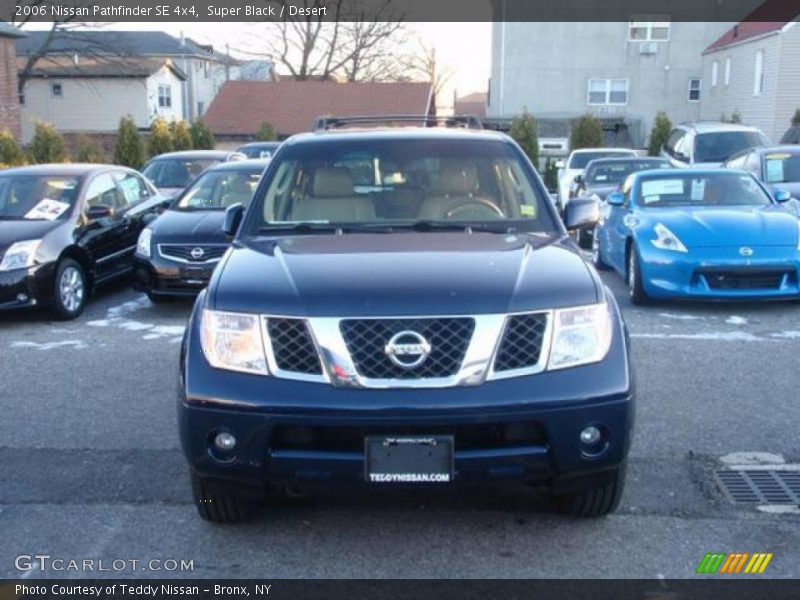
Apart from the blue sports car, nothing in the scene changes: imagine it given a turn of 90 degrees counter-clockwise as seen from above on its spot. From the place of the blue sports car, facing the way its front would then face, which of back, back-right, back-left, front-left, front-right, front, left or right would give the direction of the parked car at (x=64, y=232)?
back-left

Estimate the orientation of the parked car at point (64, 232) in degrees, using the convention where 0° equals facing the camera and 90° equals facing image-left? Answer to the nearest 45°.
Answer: approximately 45°

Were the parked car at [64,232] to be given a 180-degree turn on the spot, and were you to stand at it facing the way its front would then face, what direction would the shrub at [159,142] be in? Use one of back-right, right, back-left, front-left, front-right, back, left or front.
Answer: front-left

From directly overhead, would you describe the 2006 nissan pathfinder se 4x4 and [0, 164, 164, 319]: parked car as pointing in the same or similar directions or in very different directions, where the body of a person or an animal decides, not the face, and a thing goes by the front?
same or similar directions

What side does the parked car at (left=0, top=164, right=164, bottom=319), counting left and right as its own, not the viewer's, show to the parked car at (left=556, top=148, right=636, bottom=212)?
back

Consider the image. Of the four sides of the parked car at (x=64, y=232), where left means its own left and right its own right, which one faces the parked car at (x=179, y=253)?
left

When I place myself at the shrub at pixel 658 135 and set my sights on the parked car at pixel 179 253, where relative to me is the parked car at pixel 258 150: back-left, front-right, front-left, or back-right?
front-right

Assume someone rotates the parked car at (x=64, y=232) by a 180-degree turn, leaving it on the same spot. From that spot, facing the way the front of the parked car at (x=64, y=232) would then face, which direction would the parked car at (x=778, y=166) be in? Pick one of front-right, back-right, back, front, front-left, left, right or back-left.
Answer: front-right

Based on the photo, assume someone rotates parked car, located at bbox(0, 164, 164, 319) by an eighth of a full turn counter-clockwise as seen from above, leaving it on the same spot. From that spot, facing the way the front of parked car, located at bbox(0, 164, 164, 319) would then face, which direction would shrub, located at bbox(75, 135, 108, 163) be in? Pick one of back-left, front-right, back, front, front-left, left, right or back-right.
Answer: back

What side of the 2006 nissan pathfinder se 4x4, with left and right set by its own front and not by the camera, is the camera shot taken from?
front

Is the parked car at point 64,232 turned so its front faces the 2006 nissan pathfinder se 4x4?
no

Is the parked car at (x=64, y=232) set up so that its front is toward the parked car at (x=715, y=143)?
no

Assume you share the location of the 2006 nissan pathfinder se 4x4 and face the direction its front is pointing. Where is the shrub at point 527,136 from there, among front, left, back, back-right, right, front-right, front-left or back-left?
back

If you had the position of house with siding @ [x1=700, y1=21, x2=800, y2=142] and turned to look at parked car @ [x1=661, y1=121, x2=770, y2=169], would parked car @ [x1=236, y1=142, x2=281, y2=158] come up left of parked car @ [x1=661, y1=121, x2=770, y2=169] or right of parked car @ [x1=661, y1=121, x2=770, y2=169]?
right

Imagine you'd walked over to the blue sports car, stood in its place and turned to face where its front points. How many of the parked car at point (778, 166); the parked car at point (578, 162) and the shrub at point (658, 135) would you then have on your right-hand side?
0

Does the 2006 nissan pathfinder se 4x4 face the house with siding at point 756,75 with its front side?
no

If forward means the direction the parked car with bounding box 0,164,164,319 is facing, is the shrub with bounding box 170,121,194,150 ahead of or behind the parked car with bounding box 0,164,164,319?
behind

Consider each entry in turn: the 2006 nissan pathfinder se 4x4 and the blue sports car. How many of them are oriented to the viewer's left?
0

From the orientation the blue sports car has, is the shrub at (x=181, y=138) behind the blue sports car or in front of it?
behind

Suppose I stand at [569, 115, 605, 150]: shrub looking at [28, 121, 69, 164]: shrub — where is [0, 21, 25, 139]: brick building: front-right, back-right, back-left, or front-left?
front-right

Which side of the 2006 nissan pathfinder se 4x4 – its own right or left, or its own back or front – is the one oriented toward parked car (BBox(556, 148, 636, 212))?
back

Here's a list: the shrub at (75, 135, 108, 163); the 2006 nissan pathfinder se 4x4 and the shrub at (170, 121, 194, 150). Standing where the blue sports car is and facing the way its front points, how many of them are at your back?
2

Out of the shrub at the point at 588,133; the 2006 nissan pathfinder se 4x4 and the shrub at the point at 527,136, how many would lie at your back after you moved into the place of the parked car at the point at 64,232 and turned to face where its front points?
2
